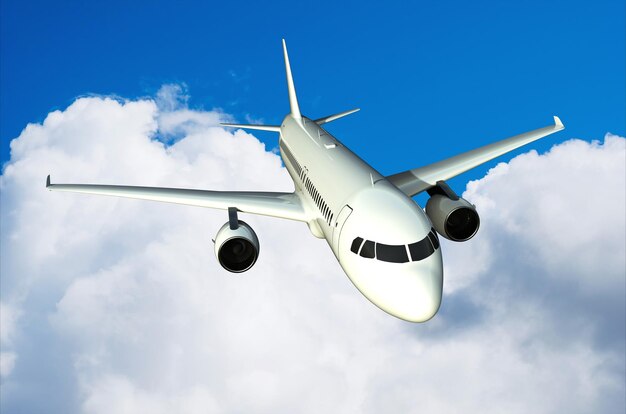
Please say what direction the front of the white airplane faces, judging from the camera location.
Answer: facing the viewer and to the right of the viewer
